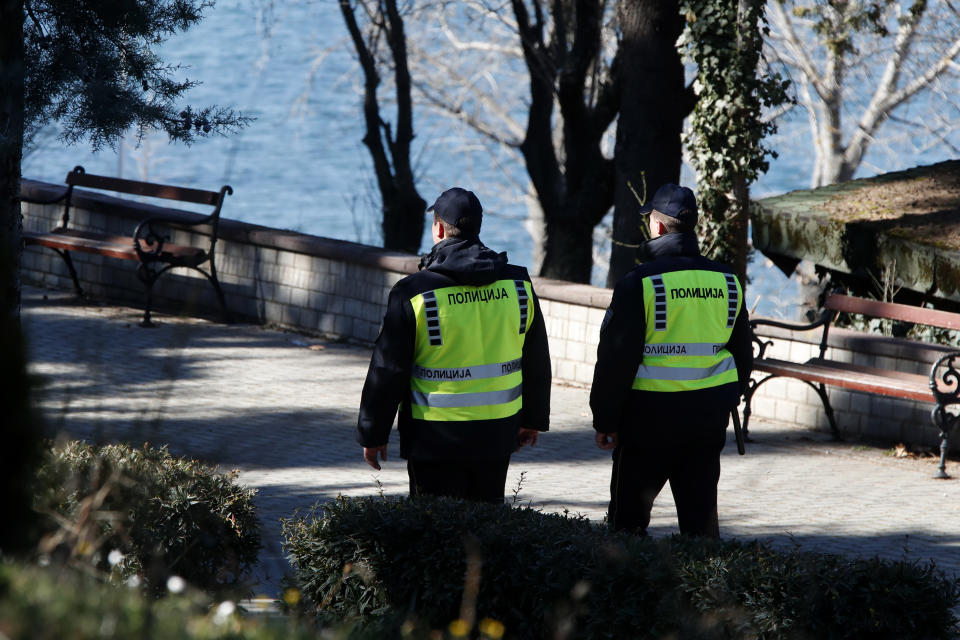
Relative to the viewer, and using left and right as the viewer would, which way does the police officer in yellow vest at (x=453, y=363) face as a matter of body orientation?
facing away from the viewer and to the left of the viewer

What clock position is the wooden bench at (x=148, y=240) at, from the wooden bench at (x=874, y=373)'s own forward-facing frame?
the wooden bench at (x=148, y=240) is roughly at 2 o'clock from the wooden bench at (x=874, y=373).

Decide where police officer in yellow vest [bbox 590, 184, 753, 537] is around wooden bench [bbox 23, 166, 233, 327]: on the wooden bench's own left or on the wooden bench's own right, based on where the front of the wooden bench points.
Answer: on the wooden bench's own left

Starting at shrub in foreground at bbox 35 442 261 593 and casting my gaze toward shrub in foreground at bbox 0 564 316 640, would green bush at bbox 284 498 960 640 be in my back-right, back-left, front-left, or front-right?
front-left

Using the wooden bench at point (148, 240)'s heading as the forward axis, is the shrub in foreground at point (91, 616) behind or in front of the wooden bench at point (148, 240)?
in front

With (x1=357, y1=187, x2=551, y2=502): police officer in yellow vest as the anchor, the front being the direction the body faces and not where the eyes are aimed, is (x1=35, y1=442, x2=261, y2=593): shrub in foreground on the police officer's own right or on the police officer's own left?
on the police officer's own left

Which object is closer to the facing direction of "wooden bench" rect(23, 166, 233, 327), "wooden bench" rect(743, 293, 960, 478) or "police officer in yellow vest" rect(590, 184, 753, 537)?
the police officer in yellow vest

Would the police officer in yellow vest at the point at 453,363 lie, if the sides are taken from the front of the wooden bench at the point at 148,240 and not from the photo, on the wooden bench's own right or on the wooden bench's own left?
on the wooden bench's own left

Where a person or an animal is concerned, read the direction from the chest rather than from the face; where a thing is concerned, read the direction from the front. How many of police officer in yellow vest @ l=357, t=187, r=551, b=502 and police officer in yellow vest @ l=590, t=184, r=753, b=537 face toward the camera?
0

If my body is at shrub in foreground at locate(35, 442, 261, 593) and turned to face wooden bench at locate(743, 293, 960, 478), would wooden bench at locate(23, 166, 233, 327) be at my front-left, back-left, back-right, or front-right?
front-left

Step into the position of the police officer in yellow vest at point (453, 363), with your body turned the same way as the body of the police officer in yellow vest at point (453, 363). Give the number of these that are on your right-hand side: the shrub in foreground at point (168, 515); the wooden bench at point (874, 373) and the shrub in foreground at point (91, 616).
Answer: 1

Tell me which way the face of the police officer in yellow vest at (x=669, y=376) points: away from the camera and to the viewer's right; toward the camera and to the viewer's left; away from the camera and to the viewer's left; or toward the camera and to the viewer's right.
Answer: away from the camera and to the viewer's left
